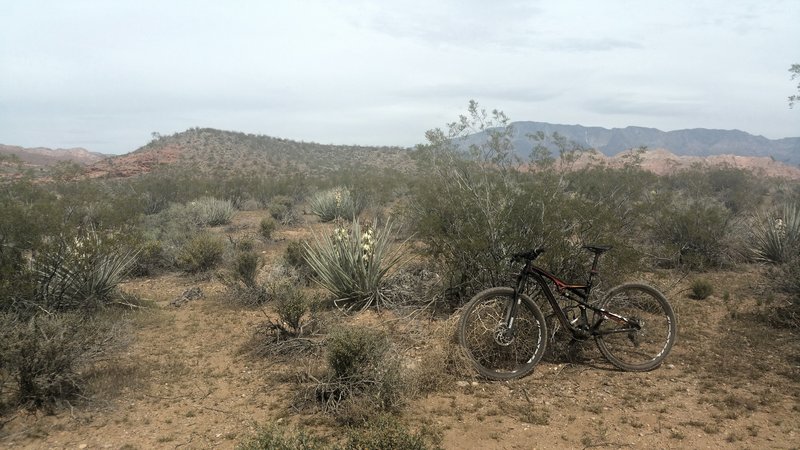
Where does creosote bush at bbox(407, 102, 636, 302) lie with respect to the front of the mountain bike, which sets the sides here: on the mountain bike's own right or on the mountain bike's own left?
on the mountain bike's own right

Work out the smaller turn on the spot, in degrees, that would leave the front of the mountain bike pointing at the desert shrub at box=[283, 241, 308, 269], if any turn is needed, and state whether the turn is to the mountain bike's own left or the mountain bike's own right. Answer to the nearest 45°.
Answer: approximately 45° to the mountain bike's own right

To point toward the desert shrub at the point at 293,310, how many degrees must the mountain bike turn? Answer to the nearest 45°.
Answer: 0° — it already faces it

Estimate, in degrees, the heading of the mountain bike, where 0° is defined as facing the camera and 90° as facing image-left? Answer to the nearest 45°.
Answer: approximately 90°

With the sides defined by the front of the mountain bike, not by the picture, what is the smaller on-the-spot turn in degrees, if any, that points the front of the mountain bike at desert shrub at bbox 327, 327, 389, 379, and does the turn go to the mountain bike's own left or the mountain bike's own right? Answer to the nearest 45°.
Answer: approximately 45° to the mountain bike's own left

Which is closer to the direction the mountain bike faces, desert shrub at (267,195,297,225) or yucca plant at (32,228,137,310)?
the yucca plant

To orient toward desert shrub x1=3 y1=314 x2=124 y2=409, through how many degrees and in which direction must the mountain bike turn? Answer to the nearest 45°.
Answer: approximately 45° to its left

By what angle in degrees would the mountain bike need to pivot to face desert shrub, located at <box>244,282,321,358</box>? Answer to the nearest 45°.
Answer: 0° — it already faces it

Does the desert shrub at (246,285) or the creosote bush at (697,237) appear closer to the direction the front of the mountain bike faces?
the desert shrub

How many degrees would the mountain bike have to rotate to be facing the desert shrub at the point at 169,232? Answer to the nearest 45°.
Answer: approximately 45° to its right
